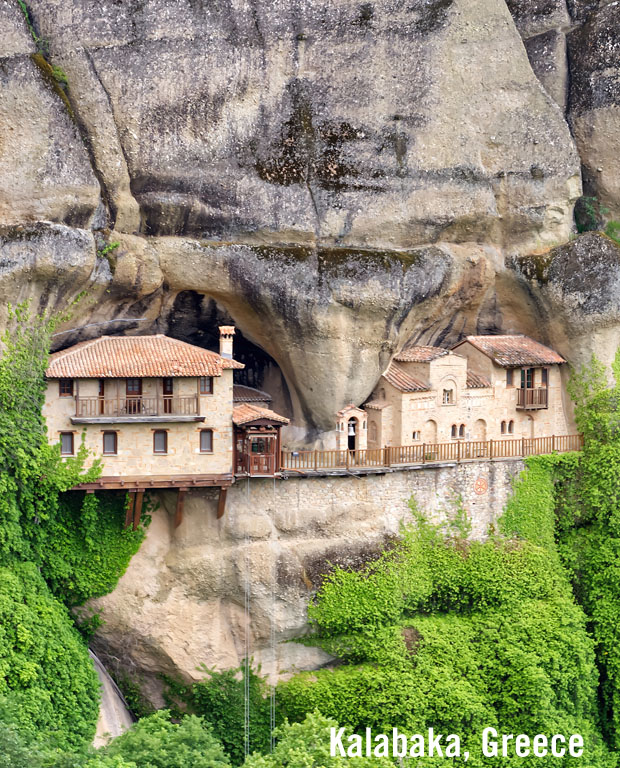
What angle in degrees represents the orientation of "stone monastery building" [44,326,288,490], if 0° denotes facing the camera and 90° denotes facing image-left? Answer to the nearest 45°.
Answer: approximately 0°

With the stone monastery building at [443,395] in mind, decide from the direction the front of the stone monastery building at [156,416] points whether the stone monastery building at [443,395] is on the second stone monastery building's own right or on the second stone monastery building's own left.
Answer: on the second stone monastery building's own left
